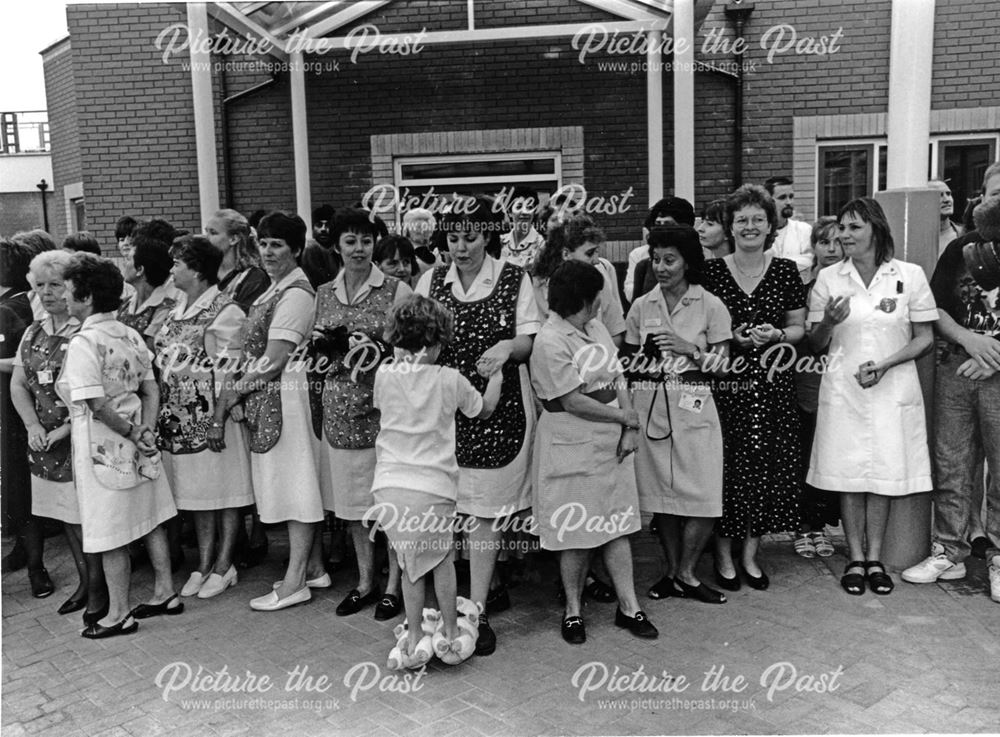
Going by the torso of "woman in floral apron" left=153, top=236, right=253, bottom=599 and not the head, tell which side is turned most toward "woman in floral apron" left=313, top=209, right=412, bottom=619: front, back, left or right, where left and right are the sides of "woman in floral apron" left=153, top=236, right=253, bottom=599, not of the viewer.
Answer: left

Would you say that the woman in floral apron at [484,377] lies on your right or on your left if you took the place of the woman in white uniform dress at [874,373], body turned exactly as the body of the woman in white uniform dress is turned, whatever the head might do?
on your right

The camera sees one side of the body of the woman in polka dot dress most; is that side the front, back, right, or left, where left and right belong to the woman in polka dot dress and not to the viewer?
front

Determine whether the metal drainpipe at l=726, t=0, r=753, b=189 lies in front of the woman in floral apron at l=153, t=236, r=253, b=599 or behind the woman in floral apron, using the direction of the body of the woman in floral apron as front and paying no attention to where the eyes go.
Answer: behind

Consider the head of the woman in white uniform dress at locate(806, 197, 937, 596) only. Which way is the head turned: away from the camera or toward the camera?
toward the camera

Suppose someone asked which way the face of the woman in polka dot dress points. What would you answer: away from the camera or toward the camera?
toward the camera

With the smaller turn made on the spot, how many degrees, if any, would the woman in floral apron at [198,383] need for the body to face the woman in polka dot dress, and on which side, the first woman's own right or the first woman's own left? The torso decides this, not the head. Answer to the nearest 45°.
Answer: approximately 135° to the first woman's own left

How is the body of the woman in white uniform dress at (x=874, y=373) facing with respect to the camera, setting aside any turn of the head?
toward the camera
